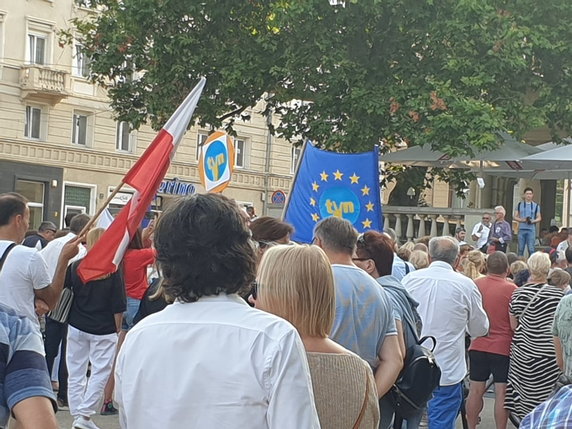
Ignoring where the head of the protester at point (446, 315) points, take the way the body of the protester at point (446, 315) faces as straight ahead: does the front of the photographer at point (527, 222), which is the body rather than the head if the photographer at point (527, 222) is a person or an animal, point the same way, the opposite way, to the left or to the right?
the opposite way

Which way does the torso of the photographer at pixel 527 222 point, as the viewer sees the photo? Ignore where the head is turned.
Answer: toward the camera

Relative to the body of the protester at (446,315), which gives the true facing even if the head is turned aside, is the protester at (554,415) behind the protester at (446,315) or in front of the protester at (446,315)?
behind

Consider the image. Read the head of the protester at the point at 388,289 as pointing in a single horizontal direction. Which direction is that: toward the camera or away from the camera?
away from the camera

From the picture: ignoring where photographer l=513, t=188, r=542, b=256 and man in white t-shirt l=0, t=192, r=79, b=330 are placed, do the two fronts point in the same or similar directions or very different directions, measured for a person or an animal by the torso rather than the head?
very different directions

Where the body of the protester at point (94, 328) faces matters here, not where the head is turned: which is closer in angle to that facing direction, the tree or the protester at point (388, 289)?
the tree

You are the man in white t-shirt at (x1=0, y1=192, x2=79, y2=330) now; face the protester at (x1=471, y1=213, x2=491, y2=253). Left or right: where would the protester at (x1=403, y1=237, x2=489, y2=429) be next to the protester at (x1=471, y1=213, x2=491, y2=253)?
right

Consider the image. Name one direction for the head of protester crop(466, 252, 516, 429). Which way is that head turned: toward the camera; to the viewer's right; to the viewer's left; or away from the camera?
away from the camera

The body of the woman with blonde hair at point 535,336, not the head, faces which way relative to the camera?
away from the camera

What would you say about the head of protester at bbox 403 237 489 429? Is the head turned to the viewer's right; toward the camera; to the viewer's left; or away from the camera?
away from the camera

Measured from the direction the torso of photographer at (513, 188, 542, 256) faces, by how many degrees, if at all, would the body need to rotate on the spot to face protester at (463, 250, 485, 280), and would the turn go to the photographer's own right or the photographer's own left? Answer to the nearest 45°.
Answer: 0° — they already face them

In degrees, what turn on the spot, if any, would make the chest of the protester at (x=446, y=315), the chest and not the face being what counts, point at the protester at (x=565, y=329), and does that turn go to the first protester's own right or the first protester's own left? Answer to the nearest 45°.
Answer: approximately 135° to the first protester's own right

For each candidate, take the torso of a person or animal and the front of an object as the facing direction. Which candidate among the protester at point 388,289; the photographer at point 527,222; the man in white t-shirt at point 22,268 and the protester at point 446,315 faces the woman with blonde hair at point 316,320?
the photographer at point 527,222

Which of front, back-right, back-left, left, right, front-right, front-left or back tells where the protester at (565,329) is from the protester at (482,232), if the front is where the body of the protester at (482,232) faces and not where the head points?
front-right

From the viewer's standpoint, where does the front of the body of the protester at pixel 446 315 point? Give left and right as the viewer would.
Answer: facing away from the viewer
